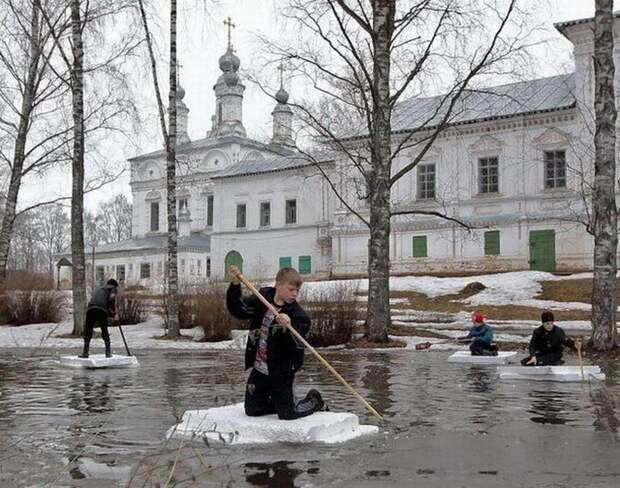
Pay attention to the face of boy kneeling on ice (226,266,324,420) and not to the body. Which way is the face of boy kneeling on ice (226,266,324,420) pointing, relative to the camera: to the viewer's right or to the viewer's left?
to the viewer's right

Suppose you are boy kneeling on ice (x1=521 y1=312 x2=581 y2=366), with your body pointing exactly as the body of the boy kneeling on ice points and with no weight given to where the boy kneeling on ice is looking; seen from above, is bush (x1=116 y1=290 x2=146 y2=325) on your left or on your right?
on your right

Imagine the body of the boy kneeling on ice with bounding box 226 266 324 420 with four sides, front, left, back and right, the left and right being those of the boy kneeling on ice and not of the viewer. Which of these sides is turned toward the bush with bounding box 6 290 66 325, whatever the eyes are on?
right

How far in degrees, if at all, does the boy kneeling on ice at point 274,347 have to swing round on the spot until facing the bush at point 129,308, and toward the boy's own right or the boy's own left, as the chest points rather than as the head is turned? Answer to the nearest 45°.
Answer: approximately 135° to the boy's own right

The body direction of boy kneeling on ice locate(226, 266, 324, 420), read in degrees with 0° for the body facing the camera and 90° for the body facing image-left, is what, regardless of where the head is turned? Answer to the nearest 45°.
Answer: approximately 45°

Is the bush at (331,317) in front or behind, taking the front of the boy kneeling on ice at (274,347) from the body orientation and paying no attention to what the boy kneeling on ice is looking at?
behind

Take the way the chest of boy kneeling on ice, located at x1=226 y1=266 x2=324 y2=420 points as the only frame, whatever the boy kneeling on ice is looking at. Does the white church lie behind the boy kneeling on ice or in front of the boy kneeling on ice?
behind
